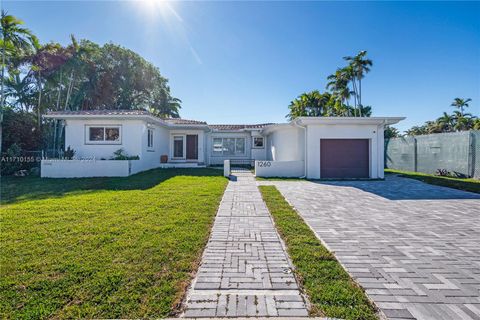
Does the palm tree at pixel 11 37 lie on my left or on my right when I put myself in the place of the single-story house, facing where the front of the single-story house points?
on my right

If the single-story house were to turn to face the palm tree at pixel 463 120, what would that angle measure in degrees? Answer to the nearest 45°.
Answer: approximately 135° to its left

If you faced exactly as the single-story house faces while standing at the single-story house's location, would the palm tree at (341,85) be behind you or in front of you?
behind

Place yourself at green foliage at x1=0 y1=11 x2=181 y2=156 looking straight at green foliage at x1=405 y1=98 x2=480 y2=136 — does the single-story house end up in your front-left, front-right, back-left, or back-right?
front-right

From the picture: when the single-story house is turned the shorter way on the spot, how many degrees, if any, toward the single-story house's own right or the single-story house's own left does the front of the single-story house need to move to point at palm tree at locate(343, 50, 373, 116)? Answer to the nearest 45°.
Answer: approximately 135° to the single-story house's own left

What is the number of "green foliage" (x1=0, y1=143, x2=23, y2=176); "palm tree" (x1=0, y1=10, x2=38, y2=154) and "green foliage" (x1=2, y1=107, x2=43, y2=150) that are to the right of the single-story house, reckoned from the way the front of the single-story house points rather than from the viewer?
3

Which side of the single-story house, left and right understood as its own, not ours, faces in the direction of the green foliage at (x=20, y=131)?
right

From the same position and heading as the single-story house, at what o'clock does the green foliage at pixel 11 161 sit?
The green foliage is roughly at 3 o'clock from the single-story house.

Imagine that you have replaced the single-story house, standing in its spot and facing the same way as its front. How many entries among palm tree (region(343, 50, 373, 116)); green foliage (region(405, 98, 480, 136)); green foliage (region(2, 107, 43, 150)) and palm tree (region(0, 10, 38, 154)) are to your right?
2

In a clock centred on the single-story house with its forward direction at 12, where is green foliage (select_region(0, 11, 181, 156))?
The green foliage is roughly at 4 o'clock from the single-story house.

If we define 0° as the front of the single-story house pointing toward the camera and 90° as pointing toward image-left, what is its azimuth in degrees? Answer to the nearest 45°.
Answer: approximately 0°

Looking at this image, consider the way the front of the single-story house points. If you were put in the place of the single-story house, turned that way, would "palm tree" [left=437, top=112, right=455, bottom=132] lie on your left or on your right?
on your left

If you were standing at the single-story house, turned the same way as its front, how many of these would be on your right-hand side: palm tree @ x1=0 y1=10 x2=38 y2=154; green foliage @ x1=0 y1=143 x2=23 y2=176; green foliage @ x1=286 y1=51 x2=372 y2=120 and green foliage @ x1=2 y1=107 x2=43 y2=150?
3

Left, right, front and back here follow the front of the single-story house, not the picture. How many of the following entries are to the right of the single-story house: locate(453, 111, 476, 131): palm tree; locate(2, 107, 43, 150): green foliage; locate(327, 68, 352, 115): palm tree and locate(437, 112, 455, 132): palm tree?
1

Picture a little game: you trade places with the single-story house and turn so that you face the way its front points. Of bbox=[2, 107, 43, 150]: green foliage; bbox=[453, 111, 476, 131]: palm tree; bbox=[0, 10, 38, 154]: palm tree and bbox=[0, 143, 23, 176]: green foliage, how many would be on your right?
3

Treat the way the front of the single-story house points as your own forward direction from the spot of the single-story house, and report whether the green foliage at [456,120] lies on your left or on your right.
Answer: on your left

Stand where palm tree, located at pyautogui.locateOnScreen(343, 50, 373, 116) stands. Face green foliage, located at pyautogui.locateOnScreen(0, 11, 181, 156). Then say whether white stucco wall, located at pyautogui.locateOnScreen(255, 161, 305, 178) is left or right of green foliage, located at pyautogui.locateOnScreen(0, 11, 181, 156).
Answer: left
